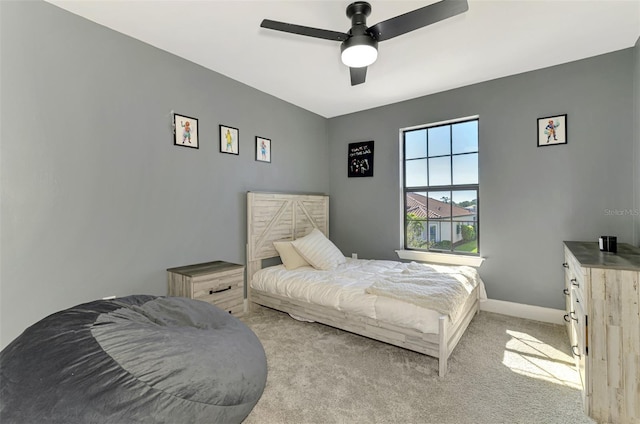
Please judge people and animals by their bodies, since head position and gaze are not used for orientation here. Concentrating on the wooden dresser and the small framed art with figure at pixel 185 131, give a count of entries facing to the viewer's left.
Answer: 1

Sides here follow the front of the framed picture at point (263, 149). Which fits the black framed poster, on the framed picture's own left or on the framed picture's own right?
on the framed picture's own left

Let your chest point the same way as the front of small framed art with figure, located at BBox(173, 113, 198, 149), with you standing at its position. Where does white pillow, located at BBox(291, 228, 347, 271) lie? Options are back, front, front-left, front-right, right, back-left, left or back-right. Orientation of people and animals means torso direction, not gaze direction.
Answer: front-left

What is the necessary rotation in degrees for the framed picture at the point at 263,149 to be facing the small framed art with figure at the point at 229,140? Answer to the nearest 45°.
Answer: approximately 90° to its right

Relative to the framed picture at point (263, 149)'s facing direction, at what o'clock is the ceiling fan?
The ceiling fan is roughly at 1 o'clock from the framed picture.

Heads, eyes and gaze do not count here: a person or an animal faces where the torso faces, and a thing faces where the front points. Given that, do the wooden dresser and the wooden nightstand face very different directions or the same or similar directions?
very different directions

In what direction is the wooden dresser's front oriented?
to the viewer's left

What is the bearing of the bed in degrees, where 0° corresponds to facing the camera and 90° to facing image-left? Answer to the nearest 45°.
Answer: approximately 315°

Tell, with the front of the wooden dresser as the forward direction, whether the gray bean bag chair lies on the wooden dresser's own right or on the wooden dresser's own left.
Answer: on the wooden dresser's own left

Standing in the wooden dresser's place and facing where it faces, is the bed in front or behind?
in front
